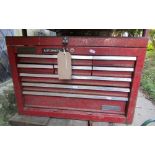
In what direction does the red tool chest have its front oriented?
toward the camera
